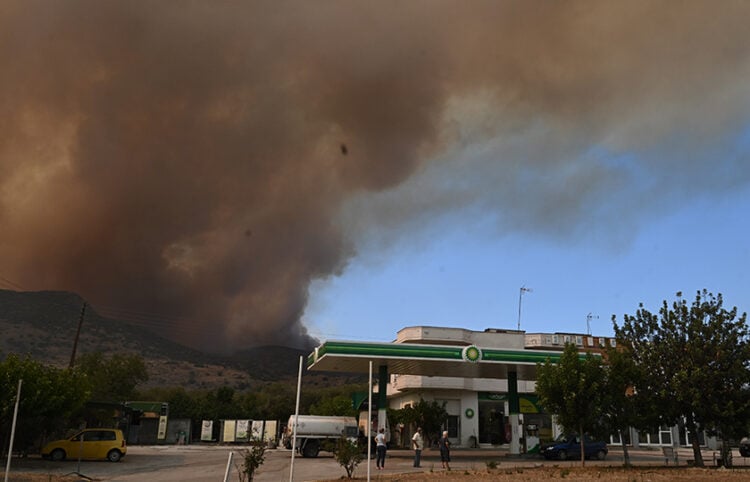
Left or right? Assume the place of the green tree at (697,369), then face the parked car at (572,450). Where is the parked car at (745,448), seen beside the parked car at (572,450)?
right

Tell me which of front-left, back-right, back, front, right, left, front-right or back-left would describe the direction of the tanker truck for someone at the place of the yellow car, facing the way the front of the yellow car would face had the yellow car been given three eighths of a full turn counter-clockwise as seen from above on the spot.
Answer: front-left

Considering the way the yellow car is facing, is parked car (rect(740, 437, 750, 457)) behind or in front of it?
behind

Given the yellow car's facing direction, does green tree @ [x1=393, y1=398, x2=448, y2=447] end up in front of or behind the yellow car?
behind

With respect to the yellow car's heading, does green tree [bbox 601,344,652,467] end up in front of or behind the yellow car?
behind

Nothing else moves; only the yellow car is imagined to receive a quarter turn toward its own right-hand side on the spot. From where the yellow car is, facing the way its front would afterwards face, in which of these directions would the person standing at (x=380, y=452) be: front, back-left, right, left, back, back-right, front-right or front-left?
back-right

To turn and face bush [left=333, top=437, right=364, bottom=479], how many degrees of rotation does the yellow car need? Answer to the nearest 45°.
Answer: approximately 135° to its left

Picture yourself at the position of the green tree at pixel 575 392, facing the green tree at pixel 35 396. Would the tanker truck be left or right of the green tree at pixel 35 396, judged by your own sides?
right

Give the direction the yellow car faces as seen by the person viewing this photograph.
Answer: facing to the left of the viewer

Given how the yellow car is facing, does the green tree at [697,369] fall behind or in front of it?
behind

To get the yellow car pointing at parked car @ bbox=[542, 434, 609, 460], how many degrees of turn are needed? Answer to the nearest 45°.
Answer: approximately 180°
